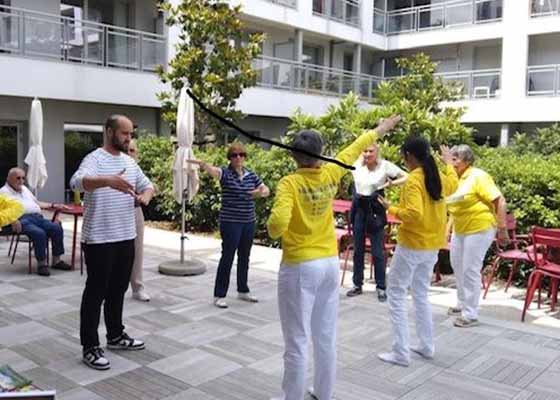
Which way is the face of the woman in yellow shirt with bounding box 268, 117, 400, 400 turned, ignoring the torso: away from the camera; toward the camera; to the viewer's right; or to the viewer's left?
away from the camera

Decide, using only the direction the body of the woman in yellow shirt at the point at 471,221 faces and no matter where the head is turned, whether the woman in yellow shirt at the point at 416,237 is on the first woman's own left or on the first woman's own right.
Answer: on the first woman's own left

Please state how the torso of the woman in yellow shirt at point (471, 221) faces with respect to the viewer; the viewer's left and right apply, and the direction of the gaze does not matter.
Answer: facing to the left of the viewer

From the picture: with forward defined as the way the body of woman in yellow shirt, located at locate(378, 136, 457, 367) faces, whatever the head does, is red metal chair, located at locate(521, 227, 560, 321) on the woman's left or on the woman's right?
on the woman's right

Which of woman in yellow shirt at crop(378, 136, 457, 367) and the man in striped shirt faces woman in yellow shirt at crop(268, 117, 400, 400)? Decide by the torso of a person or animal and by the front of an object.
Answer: the man in striped shirt

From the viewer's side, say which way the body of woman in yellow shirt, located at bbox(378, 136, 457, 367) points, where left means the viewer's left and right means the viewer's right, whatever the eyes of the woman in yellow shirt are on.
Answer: facing away from the viewer and to the left of the viewer

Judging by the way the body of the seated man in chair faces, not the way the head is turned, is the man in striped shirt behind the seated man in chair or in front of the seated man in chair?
in front

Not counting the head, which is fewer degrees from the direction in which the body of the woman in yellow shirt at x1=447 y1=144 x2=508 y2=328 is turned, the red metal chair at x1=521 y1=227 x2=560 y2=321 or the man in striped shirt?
the man in striped shirt

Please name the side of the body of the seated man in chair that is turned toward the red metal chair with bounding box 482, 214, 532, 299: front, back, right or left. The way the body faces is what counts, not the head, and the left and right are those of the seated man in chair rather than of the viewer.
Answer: front

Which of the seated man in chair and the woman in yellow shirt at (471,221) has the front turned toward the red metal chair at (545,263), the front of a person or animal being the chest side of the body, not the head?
the seated man in chair

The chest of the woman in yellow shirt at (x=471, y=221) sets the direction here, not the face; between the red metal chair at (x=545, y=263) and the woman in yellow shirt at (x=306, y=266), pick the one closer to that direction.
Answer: the woman in yellow shirt

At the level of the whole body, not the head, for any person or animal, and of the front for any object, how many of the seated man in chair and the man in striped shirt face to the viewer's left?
0

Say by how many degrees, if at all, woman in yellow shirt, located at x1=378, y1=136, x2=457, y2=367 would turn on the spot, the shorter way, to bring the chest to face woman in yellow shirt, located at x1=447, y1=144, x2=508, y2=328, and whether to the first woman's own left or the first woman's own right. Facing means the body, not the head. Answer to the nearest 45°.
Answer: approximately 90° to the first woman's own right
